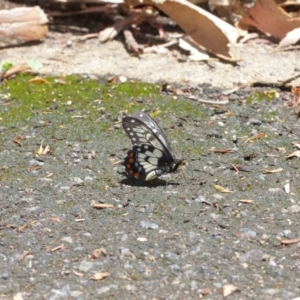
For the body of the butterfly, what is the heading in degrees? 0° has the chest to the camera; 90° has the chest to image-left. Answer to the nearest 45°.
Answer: approximately 270°

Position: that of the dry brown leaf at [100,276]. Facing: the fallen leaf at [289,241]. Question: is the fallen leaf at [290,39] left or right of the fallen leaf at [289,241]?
left

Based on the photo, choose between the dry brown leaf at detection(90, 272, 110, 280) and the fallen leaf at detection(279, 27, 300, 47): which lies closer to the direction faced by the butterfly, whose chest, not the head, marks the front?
the fallen leaf

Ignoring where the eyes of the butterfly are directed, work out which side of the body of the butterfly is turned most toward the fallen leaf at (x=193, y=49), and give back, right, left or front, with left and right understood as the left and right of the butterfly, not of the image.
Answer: left

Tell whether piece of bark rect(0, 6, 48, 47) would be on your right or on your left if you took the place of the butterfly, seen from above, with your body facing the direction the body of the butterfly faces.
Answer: on your left

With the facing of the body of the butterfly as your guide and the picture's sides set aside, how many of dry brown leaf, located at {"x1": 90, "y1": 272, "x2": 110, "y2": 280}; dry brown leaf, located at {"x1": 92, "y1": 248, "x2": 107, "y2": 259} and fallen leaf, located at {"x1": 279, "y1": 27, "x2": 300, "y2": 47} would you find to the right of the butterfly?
2

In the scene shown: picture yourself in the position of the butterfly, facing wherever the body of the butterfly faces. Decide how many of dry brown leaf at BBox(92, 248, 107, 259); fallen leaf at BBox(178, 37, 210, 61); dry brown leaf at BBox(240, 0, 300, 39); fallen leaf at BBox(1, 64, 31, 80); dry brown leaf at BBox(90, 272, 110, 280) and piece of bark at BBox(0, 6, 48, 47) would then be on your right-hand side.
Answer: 2

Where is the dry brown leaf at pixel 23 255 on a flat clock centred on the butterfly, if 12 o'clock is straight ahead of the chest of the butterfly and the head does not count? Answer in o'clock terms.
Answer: The dry brown leaf is roughly at 4 o'clock from the butterfly.

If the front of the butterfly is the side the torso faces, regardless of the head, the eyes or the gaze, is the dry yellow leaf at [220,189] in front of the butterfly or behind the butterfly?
in front

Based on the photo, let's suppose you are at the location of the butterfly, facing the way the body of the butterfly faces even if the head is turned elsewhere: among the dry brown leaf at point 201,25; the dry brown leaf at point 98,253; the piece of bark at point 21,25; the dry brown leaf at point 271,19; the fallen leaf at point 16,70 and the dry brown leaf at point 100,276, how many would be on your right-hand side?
2

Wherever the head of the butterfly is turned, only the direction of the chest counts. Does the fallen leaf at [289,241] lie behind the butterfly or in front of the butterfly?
in front

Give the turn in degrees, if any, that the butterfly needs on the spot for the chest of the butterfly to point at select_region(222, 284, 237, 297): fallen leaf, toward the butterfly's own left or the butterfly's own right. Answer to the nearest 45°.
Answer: approximately 90° to the butterfly's own right

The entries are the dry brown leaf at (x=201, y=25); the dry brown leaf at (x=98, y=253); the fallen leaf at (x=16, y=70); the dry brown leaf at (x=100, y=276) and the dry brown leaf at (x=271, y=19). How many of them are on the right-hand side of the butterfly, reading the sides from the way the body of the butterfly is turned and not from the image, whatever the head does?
2

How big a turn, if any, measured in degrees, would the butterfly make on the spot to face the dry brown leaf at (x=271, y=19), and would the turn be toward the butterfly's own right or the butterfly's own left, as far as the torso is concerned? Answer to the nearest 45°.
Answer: approximately 45° to the butterfly's own left

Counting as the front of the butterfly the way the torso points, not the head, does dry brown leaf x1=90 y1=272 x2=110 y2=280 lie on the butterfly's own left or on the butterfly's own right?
on the butterfly's own right
